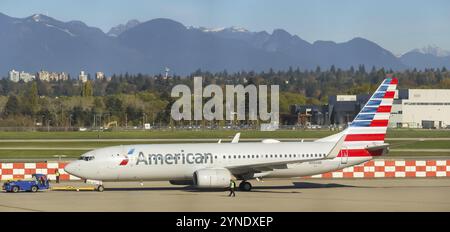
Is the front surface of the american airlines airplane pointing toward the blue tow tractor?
yes

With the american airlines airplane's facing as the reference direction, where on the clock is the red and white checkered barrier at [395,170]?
The red and white checkered barrier is roughly at 5 o'clock from the american airlines airplane.

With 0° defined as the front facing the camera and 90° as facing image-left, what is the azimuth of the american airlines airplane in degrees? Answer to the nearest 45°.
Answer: approximately 90°
